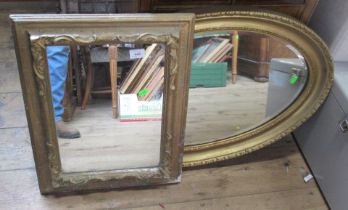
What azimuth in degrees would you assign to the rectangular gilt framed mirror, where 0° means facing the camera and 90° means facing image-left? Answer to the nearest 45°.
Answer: approximately 0°
